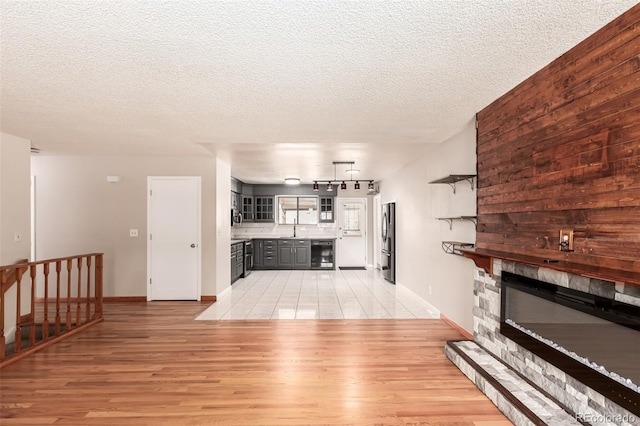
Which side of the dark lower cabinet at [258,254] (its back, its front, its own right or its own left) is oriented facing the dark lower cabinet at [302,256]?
left

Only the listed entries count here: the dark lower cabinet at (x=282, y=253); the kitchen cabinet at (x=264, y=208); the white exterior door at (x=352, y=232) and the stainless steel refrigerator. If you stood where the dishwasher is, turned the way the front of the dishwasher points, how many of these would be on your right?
2

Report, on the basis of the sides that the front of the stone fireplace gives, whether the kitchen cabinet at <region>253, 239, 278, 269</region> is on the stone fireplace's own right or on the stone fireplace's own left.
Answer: on the stone fireplace's own right

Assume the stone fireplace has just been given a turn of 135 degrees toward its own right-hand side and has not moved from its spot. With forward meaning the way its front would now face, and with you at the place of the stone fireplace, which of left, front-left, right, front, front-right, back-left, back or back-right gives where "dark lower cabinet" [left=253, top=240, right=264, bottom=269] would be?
front-left

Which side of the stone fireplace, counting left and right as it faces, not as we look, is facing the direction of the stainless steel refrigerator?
right

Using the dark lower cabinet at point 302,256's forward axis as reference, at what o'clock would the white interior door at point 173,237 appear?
The white interior door is roughly at 1 o'clock from the dark lower cabinet.

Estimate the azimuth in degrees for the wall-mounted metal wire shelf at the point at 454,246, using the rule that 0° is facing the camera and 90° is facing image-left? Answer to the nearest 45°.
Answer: approximately 45°

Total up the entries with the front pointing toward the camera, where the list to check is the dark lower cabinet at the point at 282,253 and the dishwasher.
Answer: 2
